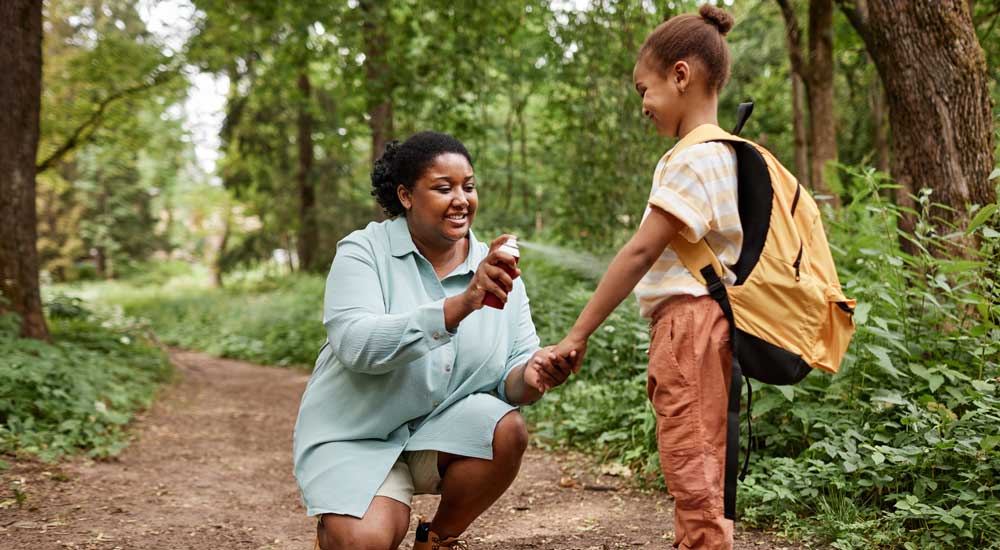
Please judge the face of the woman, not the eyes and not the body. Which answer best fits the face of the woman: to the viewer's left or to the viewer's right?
to the viewer's right

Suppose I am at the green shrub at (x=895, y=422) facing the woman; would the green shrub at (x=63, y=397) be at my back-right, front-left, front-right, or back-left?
front-right

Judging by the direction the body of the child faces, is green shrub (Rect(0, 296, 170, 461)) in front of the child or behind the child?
in front

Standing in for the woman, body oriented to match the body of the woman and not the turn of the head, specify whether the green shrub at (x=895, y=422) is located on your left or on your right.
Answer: on your left

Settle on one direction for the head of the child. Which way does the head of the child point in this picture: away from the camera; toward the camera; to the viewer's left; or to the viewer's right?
to the viewer's left

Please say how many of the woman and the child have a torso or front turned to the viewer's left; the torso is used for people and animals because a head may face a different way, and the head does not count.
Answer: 1

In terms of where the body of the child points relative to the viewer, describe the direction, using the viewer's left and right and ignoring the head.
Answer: facing to the left of the viewer

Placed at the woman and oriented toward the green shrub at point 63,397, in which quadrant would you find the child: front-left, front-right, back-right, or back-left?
back-right

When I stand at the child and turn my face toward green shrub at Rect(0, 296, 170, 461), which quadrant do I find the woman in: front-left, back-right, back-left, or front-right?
front-left
